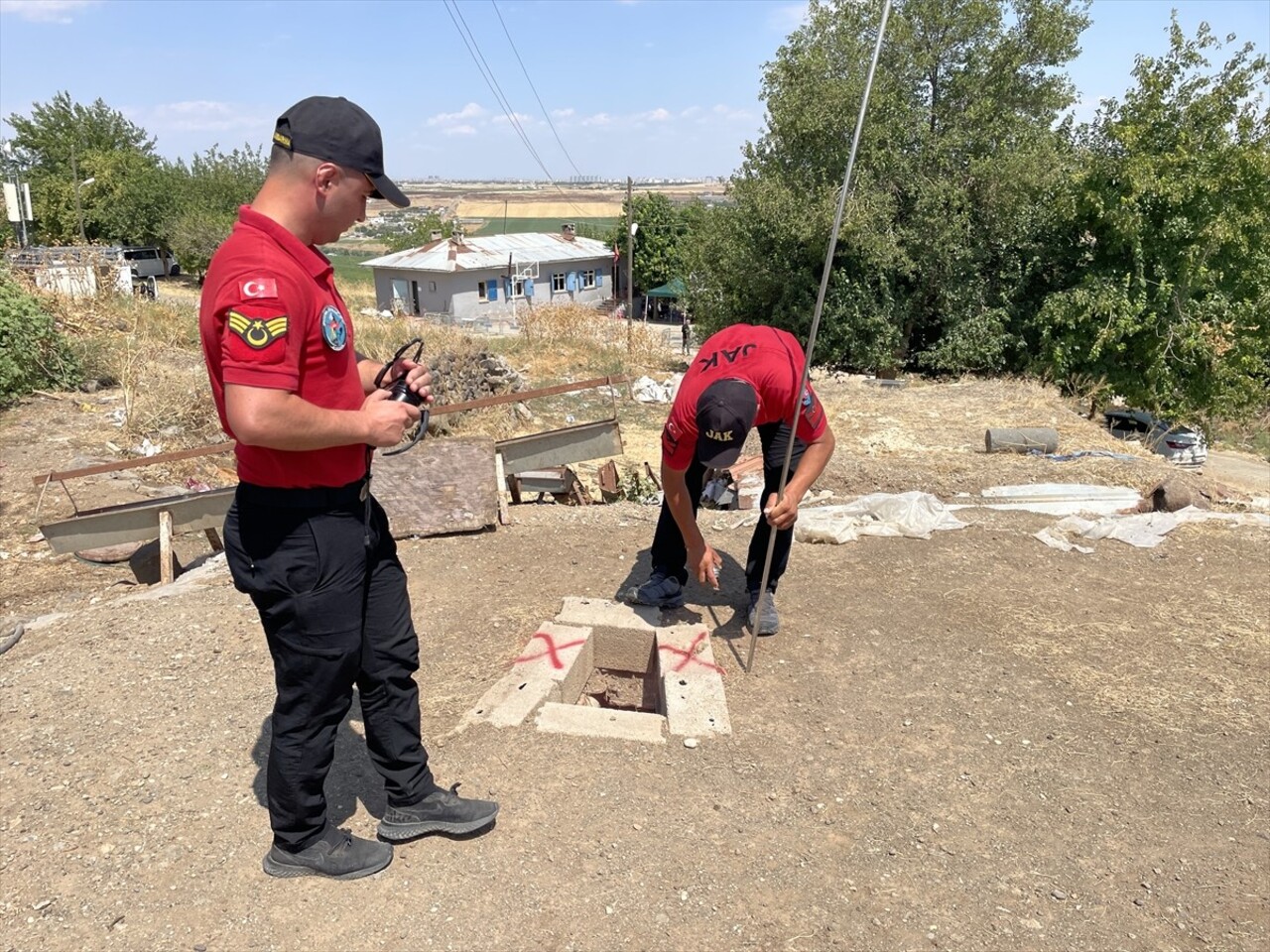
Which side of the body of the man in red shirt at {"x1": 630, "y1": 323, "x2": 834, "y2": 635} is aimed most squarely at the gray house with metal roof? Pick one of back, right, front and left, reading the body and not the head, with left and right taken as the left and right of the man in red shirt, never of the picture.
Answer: back

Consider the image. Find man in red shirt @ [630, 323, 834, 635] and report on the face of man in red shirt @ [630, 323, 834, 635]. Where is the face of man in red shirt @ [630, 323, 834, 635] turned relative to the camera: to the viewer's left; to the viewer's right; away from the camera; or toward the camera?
toward the camera

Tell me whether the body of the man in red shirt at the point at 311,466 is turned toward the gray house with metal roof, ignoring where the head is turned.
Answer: no

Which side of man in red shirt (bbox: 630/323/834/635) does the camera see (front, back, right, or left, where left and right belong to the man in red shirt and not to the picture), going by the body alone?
front

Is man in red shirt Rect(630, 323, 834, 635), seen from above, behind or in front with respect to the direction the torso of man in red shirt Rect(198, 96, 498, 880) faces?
in front

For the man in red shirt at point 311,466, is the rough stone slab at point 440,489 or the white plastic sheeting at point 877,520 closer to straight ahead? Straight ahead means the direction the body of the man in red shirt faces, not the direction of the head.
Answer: the white plastic sheeting

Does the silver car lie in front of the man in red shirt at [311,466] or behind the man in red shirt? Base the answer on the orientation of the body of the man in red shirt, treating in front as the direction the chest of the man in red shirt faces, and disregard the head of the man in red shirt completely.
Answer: in front

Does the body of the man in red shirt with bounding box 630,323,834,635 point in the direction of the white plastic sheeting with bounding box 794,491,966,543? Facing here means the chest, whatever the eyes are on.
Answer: no

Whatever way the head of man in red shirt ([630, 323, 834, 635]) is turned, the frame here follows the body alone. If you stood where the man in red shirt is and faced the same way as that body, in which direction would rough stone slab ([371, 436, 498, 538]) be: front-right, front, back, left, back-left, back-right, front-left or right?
back-right

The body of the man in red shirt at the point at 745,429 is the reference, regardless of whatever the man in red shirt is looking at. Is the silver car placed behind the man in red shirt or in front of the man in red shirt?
behind

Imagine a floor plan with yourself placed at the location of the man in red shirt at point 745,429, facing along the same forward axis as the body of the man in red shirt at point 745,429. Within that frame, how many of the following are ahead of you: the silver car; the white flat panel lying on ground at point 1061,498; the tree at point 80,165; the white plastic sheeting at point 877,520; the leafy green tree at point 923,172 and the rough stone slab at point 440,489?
0

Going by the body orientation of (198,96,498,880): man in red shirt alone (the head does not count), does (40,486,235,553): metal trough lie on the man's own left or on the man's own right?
on the man's own left

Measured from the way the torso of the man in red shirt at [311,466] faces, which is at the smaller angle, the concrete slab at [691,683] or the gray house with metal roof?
the concrete slab

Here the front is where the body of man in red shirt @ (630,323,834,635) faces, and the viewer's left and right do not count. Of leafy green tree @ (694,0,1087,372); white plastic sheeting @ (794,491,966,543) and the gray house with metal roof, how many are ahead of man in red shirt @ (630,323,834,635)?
0

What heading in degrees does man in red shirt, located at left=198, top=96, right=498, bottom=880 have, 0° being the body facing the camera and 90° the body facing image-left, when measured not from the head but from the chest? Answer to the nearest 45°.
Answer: approximately 270°

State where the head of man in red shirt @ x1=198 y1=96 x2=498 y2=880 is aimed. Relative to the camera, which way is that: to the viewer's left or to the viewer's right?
to the viewer's right

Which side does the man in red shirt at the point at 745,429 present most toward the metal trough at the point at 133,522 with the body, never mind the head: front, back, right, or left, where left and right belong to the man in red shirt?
right
